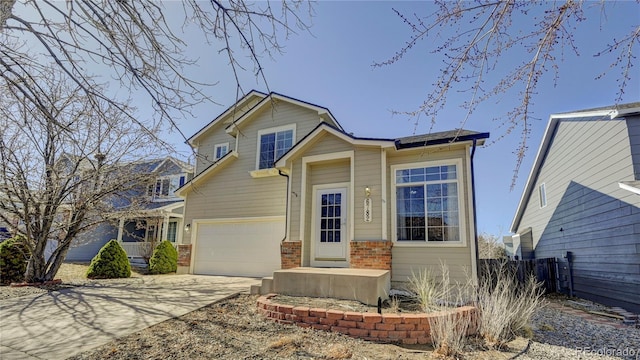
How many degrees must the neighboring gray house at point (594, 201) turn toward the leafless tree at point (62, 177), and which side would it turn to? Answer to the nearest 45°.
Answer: approximately 90° to its right

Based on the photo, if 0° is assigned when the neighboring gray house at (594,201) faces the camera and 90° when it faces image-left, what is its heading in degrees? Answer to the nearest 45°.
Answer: approximately 315°

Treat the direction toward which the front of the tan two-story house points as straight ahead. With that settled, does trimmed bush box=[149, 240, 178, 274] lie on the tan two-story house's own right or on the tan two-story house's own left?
on the tan two-story house's own right

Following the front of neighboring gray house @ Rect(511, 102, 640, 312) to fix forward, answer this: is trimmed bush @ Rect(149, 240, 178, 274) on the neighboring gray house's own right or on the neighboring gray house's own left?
on the neighboring gray house's own right

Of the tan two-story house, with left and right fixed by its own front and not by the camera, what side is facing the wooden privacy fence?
left

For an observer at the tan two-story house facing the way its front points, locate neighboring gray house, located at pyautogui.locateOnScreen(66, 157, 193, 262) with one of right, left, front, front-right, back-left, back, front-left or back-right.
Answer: back-right

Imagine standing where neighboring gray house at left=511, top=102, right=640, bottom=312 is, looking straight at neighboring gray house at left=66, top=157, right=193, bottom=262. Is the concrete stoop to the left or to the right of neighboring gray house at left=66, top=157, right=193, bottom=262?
left

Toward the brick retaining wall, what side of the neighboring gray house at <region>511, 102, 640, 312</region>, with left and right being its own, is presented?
right

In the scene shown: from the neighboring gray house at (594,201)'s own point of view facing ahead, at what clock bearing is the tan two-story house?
The tan two-story house is roughly at 3 o'clock from the neighboring gray house.

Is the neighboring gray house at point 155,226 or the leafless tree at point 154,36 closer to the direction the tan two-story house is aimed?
the leafless tree

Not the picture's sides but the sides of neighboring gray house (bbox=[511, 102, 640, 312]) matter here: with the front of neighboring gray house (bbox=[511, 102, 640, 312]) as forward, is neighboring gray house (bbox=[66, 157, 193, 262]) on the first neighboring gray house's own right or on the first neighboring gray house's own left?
on the first neighboring gray house's own right

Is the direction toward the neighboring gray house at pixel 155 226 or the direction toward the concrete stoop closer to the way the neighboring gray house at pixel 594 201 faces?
the concrete stoop

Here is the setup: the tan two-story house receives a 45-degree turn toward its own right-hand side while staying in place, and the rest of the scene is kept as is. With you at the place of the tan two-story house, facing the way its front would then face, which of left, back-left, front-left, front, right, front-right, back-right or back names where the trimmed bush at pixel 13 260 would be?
front-right

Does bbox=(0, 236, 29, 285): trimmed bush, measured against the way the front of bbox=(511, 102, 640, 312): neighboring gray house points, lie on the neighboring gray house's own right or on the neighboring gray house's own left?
on the neighboring gray house's own right
